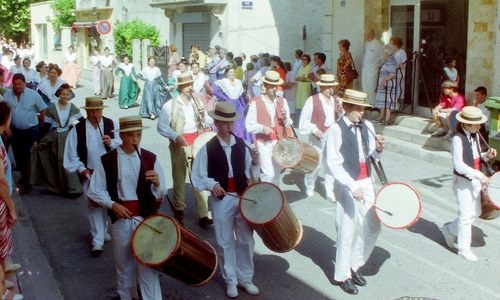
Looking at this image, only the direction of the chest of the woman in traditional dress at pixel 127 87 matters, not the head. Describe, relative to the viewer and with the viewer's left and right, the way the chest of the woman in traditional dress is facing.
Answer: facing the viewer

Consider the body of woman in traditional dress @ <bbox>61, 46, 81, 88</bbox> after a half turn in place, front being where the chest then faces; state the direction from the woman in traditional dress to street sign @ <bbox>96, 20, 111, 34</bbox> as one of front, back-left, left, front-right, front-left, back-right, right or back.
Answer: front-right

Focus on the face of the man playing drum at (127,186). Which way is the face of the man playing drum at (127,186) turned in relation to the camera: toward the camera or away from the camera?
toward the camera

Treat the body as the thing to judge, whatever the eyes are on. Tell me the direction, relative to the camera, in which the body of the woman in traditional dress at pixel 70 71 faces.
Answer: toward the camera

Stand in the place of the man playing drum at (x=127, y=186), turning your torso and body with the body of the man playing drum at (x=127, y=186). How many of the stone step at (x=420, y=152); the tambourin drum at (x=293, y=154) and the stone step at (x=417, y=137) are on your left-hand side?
3

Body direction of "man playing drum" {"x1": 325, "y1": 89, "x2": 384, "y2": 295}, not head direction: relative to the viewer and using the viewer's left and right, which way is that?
facing the viewer and to the right of the viewer

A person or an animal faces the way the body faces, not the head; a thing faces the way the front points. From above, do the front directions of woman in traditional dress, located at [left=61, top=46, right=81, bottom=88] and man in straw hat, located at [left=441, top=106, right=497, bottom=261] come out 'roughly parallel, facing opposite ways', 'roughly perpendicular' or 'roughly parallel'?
roughly parallel

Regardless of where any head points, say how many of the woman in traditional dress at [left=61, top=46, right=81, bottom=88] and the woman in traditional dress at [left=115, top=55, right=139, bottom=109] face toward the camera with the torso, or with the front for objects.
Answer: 2

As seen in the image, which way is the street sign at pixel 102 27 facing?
toward the camera

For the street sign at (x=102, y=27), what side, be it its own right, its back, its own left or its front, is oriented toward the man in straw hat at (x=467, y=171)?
front

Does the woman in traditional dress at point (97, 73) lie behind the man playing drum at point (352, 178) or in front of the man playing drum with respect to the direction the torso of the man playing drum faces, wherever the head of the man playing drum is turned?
behind

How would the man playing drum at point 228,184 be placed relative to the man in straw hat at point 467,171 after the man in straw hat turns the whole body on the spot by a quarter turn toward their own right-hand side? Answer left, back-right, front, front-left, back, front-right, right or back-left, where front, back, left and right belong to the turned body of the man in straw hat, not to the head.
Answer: front

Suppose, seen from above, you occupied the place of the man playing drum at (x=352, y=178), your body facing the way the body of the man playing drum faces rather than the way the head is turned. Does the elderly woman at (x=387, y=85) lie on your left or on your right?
on your left

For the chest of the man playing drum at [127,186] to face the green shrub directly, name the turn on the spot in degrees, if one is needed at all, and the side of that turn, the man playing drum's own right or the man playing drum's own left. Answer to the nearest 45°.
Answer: approximately 135° to the man playing drum's own left
